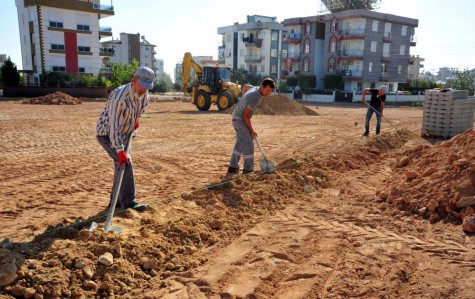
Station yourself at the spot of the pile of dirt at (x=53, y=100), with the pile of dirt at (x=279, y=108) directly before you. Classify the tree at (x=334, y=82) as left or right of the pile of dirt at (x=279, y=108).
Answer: left

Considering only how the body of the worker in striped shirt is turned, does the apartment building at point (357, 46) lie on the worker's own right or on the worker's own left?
on the worker's own left

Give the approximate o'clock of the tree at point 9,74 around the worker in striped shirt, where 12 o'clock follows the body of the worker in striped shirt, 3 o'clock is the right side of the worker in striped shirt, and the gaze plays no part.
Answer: The tree is roughly at 7 o'clock from the worker in striped shirt.

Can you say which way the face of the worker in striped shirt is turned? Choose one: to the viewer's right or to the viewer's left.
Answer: to the viewer's right

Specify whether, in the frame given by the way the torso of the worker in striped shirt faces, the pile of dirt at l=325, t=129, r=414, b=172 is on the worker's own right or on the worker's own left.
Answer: on the worker's own left

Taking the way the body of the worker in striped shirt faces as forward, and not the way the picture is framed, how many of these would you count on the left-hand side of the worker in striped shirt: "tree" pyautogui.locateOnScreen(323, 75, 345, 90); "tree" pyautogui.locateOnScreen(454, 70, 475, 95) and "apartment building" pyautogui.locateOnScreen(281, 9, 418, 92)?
3

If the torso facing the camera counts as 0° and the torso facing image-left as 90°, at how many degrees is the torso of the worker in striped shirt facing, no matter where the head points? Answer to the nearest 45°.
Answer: approximately 315°

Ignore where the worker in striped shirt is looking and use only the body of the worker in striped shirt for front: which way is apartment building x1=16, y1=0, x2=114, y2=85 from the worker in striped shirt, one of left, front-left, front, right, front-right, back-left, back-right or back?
back-left

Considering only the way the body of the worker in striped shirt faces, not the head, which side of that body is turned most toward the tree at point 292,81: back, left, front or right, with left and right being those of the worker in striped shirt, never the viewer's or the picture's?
left

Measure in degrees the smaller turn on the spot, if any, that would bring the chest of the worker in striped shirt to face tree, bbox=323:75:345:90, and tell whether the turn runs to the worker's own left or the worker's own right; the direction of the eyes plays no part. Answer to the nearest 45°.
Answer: approximately 90° to the worker's own left
